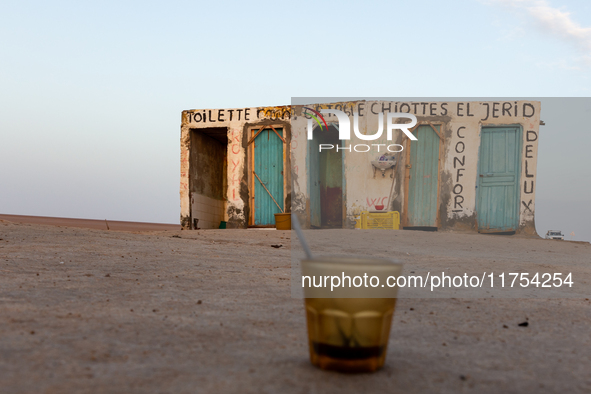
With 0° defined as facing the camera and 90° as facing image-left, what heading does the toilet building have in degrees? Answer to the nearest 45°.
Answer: approximately 0°
